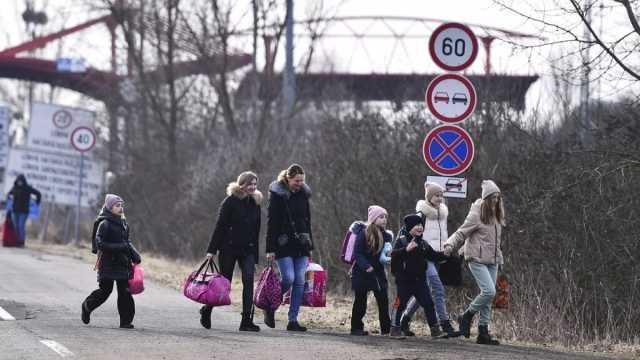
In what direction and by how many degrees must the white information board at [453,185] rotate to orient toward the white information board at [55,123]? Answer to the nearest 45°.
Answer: approximately 135° to its right

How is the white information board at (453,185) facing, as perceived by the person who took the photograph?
facing the viewer

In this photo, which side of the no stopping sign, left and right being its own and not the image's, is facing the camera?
front

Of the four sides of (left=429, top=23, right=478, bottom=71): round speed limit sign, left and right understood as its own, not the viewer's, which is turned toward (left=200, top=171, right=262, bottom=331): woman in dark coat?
right

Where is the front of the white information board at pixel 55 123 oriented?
toward the camera

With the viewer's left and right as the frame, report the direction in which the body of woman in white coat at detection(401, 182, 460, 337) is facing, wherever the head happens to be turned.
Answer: facing the viewer and to the right of the viewer

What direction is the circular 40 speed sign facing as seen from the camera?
toward the camera

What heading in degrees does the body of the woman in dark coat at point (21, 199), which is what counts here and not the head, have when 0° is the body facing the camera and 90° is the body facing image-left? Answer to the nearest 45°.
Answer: approximately 0°
